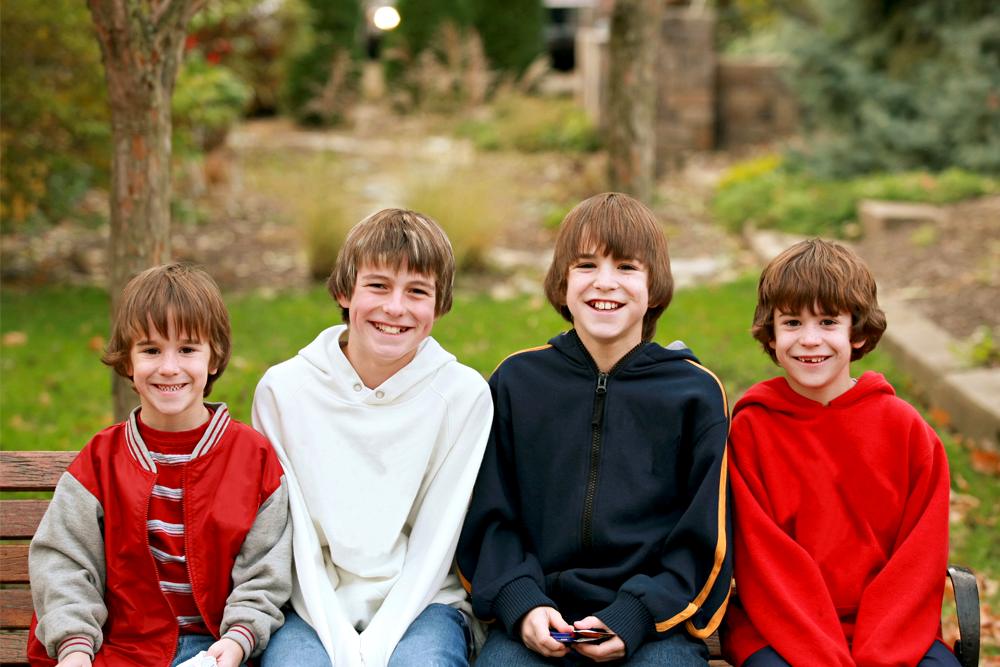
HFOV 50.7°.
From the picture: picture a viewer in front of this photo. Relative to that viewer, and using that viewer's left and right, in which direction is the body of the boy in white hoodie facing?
facing the viewer

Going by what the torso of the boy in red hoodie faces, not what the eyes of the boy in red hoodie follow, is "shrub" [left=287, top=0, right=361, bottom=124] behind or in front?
behind

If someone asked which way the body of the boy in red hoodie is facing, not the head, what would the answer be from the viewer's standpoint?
toward the camera

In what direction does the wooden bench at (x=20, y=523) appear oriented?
toward the camera

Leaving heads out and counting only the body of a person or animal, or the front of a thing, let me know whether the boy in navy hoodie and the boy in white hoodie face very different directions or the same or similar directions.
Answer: same or similar directions

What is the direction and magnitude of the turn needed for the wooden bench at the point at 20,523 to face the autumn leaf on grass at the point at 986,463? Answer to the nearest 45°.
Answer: approximately 135° to its left

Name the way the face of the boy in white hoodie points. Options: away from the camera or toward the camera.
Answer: toward the camera

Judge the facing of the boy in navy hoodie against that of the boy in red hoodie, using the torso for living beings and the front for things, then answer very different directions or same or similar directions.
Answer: same or similar directions

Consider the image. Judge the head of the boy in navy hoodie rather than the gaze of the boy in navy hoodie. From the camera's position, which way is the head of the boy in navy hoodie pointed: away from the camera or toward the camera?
toward the camera

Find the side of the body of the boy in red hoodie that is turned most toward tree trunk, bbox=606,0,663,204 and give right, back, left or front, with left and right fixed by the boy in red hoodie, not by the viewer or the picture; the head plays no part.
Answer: back

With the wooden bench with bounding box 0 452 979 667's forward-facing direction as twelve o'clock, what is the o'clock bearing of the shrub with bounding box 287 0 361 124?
The shrub is roughly at 6 o'clock from the wooden bench.

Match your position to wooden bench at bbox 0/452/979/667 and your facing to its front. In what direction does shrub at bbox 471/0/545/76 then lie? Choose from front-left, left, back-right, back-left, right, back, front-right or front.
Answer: back
